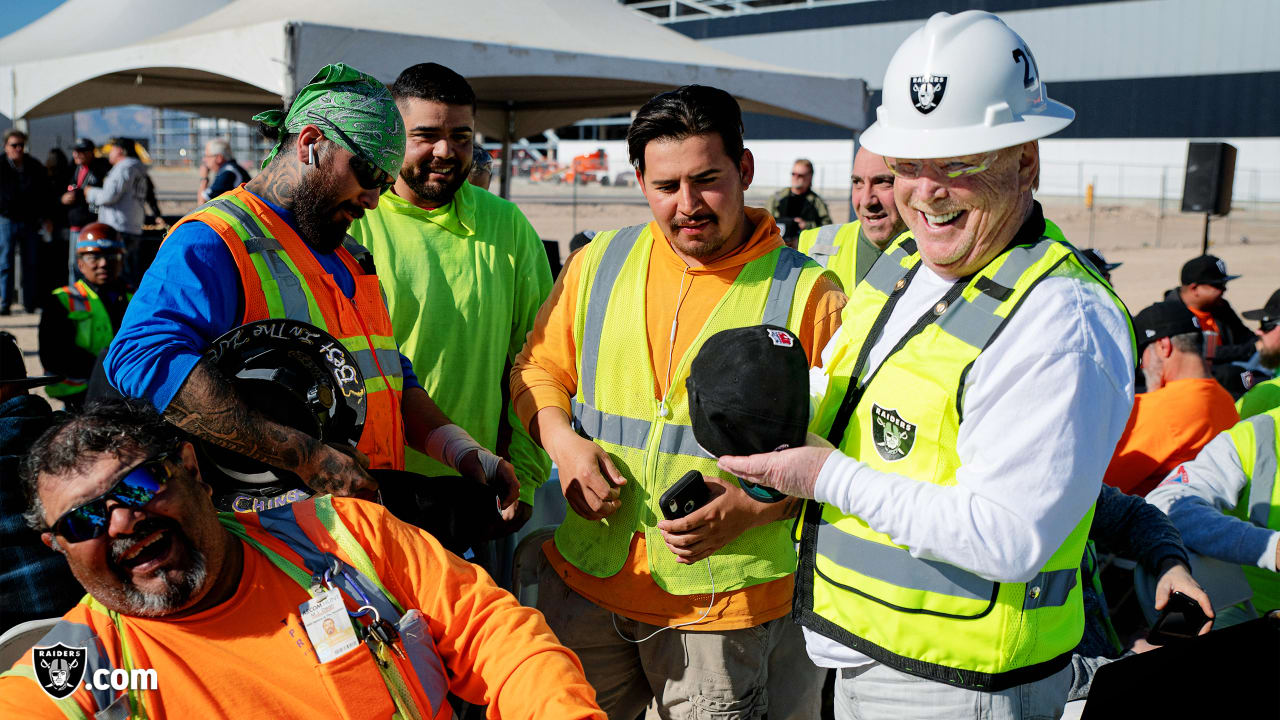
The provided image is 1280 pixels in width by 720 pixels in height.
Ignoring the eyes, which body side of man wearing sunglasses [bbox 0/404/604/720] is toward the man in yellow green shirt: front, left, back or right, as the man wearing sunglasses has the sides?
back

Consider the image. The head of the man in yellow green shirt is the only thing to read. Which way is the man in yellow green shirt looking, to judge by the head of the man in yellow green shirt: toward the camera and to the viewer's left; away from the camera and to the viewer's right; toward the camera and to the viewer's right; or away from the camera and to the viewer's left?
toward the camera and to the viewer's right

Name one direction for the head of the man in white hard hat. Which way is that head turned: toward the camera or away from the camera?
toward the camera

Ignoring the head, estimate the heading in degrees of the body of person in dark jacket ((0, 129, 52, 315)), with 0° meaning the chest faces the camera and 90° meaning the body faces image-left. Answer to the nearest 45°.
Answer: approximately 0°

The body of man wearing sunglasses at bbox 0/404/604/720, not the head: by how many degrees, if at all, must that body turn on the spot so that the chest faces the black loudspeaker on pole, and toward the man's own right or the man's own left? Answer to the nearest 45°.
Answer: approximately 135° to the man's own left

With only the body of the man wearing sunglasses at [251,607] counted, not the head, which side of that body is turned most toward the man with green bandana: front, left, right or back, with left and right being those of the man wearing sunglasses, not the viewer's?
back

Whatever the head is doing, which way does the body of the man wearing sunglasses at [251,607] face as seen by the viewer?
toward the camera

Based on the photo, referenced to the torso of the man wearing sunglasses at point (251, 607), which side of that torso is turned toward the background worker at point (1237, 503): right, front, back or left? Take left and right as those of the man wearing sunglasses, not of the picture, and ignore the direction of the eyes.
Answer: left

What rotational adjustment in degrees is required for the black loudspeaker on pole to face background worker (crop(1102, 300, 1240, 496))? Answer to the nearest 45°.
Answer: approximately 45° to its left

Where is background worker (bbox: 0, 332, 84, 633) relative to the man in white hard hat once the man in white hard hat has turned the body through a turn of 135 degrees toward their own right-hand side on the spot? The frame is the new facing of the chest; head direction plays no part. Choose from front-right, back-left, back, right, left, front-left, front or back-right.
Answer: left

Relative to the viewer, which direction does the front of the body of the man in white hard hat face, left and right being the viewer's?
facing the viewer and to the left of the viewer

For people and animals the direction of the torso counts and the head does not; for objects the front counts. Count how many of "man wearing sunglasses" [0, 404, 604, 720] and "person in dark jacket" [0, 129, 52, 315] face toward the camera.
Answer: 2
